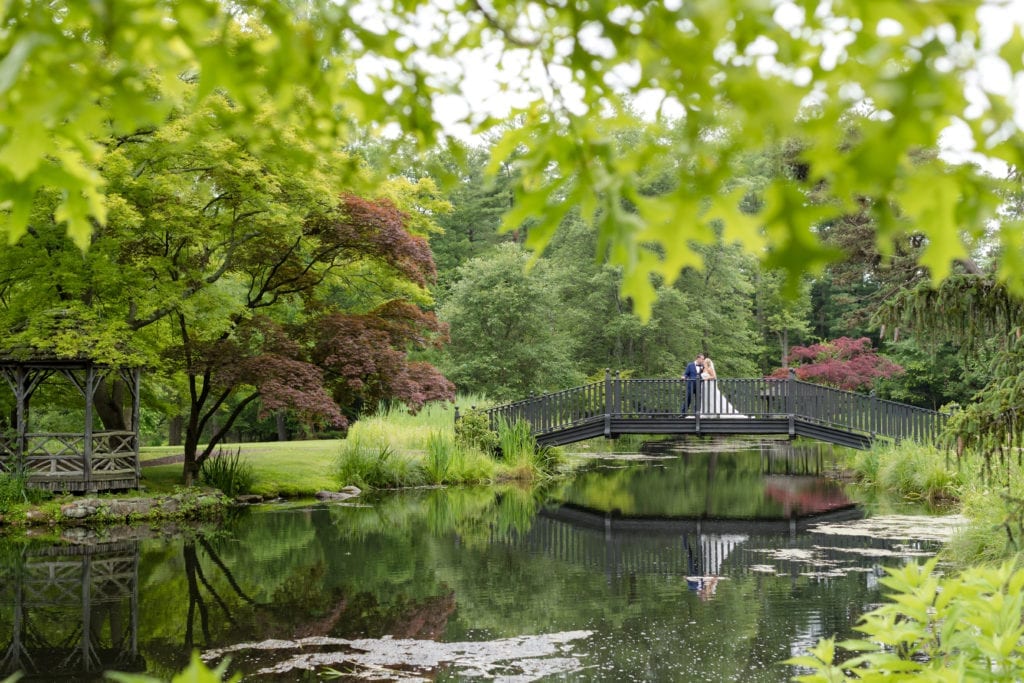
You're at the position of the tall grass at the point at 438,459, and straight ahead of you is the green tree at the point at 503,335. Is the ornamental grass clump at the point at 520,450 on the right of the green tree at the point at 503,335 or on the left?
right

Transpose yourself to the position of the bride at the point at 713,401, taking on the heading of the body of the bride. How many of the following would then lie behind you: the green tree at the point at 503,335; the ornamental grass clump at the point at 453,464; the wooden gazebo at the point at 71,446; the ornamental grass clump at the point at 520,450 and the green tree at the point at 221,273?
0

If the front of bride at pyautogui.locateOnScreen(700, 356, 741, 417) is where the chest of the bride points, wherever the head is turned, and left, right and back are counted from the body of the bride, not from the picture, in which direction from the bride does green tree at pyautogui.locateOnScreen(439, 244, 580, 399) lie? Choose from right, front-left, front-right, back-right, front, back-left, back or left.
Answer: front-right

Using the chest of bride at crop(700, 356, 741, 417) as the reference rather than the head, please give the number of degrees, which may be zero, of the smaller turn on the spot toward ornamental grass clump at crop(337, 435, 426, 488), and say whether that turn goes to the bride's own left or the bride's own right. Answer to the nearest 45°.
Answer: approximately 45° to the bride's own left

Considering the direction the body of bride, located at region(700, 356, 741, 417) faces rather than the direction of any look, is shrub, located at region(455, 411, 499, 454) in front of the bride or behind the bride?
in front

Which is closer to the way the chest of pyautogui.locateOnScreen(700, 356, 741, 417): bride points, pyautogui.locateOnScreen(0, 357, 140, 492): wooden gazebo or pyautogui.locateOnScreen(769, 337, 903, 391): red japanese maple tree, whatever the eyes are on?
the wooden gazebo

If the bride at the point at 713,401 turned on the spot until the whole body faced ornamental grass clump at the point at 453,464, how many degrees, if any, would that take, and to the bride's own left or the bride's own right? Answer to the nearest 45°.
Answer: approximately 45° to the bride's own left

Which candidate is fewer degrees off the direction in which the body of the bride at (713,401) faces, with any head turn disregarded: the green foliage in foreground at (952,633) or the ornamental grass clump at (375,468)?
the ornamental grass clump

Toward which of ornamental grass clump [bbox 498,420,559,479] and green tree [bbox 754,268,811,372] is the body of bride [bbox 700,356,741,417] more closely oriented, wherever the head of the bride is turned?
the ornamental grass clump

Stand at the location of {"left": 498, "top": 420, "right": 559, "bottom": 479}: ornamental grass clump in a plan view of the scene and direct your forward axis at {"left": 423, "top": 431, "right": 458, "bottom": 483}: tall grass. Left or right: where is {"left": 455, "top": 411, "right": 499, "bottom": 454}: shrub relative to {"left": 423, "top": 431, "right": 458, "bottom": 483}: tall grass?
right

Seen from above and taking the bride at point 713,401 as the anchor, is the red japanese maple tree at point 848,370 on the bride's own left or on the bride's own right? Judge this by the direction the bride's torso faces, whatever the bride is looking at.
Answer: on the bride's own right

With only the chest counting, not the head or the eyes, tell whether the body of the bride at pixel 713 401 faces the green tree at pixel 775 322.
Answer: no

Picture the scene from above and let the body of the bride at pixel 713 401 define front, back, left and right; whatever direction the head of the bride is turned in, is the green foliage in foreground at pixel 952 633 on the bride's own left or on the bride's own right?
on the bride's own left

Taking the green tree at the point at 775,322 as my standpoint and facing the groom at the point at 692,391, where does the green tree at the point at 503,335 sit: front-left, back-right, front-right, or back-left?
front-right

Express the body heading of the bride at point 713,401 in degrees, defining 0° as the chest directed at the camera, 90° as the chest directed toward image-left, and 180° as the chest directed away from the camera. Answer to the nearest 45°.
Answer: approximately 90°

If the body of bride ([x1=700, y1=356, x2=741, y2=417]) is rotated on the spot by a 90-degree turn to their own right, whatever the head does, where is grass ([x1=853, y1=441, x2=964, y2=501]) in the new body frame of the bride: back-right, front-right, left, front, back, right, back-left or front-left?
back-right

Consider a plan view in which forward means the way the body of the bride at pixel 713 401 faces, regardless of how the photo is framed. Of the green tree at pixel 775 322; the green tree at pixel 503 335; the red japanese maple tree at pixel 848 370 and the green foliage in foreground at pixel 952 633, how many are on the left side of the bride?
1

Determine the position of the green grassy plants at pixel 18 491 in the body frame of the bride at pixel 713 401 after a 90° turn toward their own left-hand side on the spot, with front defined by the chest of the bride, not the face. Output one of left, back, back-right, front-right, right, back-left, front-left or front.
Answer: front-right

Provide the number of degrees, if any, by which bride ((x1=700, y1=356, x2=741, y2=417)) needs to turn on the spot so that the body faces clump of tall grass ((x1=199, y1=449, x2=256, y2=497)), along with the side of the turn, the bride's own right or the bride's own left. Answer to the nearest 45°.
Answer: approximately 45° to the bride's own left
